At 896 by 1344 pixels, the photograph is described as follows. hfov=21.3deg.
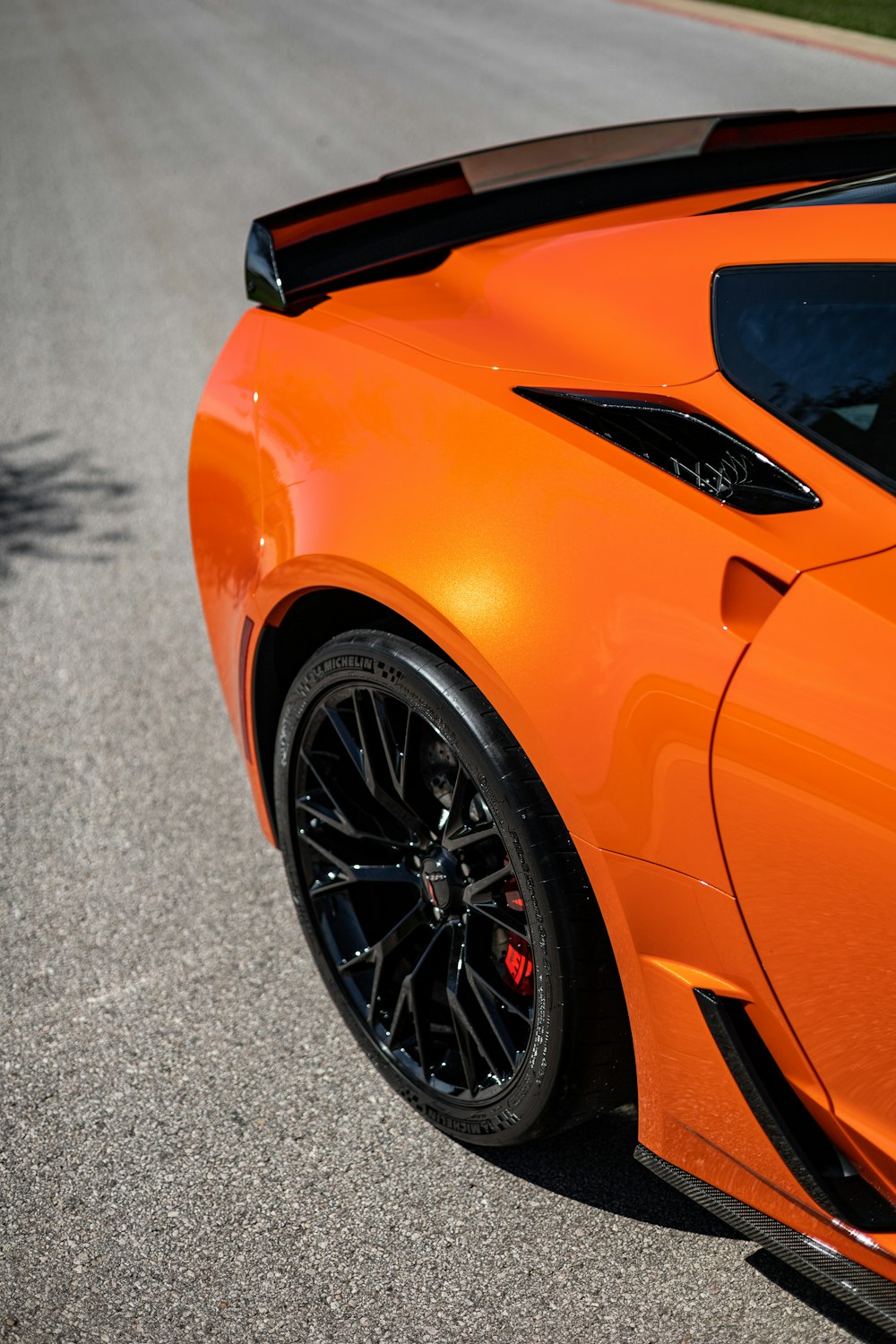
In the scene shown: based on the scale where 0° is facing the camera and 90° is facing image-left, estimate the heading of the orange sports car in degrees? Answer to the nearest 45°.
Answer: approximately 315°
